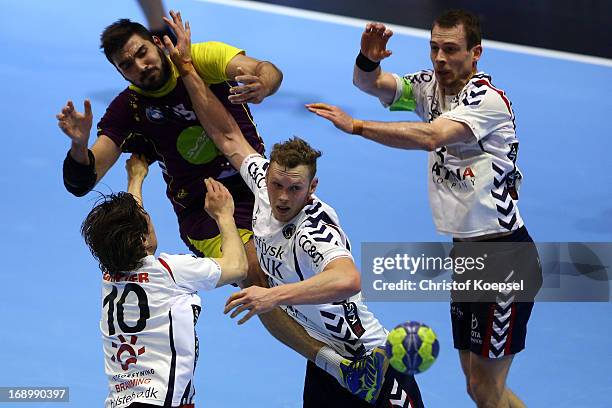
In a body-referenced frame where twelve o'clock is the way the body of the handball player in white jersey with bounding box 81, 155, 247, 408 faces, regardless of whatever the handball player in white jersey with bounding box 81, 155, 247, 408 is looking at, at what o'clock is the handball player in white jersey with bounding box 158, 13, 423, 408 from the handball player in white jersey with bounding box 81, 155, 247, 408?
the handball player in white jersey with bounding box 158, 13, 423, 408 is roughly at 1 o'clock from the handball player in white jersey with bounding box 81, 155, 247, 408.

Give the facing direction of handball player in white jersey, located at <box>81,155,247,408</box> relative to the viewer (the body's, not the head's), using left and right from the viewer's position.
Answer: facing away from the viewer and to the right of the viewer

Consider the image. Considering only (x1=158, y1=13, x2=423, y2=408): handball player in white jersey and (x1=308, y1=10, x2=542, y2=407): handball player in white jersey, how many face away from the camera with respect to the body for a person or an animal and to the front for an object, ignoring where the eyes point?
0

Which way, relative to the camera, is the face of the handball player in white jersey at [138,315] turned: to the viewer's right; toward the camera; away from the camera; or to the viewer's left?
away from the camera

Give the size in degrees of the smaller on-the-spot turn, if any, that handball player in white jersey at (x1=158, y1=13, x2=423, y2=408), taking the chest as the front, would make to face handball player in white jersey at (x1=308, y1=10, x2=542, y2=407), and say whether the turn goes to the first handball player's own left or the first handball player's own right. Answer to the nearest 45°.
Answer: approximately 135° to the first handball player's own left

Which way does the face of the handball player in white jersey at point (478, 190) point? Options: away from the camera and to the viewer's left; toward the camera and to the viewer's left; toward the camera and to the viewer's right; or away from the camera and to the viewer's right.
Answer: toward the camera and to the viewer's left

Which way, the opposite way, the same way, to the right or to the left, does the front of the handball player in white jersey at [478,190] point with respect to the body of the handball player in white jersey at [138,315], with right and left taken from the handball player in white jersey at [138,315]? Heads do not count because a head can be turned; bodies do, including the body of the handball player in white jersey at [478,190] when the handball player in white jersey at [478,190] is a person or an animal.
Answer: the opposite way

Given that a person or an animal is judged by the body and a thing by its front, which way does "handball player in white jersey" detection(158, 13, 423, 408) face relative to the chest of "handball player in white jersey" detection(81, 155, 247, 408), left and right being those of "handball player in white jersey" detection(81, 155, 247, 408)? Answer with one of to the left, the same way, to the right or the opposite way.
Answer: the opposite way

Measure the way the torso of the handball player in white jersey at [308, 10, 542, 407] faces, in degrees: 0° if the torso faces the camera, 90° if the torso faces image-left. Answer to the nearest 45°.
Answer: approximately 45°

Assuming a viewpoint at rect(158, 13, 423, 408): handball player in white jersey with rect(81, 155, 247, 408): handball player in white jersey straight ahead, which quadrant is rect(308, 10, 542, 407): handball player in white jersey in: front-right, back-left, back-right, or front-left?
back-left
